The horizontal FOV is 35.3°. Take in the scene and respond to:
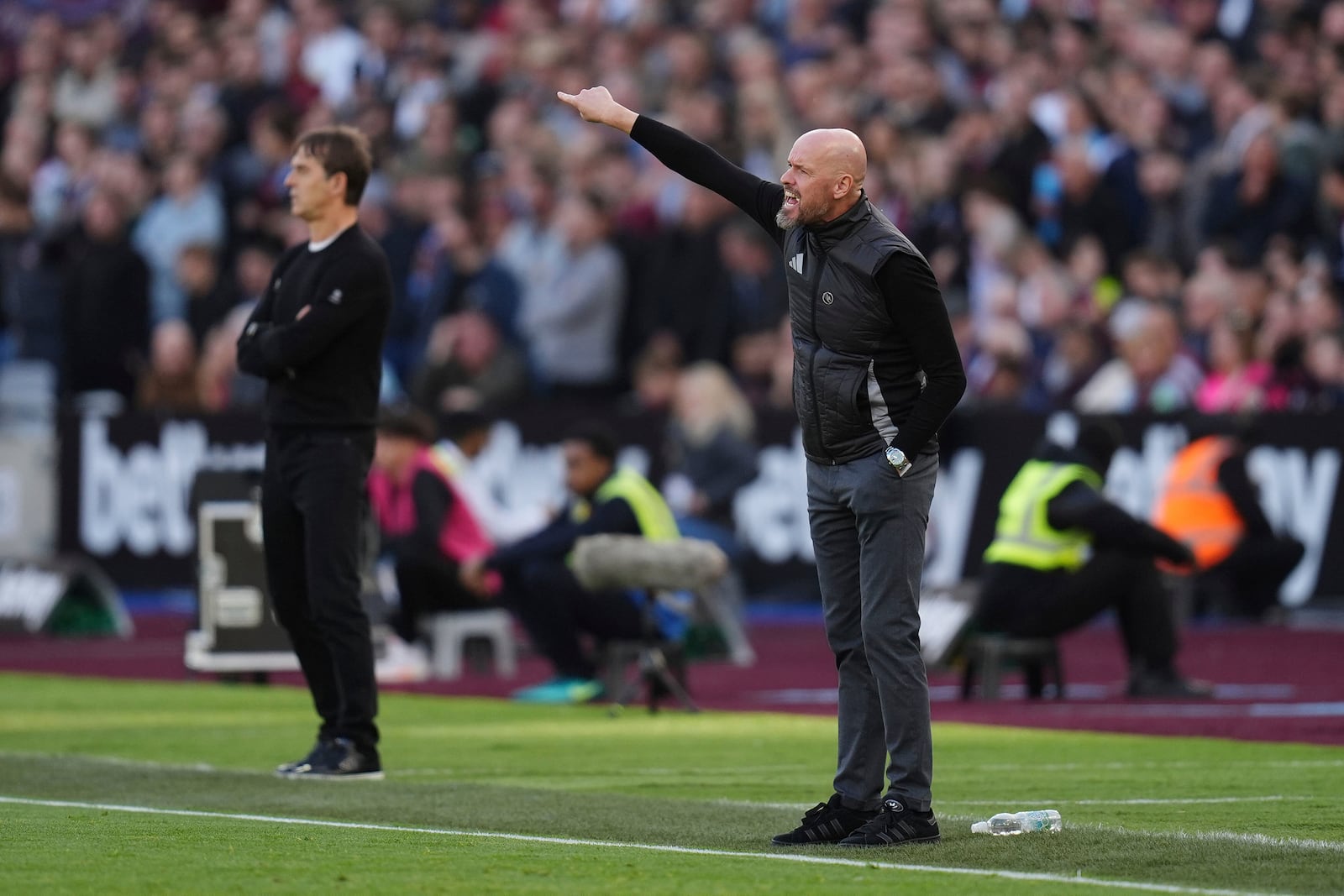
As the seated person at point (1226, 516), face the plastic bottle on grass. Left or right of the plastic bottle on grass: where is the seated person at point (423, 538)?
right

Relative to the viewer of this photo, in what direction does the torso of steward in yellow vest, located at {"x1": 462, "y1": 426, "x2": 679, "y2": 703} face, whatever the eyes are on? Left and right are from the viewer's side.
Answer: facing to the left of the viewer

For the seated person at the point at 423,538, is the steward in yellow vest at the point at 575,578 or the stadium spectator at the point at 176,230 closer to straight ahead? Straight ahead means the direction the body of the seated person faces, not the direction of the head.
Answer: the steward in yellow vest

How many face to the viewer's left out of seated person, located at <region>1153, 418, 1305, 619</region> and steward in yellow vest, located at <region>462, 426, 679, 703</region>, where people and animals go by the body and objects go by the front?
1

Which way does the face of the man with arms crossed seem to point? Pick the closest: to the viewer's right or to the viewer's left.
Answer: to the viewer's left

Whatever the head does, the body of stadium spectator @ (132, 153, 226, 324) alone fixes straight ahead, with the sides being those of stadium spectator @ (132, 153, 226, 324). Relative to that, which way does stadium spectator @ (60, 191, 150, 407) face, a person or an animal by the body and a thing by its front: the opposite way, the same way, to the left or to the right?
the same way

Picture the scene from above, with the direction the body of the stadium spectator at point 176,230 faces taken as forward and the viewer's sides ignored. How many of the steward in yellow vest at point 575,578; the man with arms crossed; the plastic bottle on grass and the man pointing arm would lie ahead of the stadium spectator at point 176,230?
4

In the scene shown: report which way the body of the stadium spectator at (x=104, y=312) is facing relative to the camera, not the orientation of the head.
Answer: toward the camera

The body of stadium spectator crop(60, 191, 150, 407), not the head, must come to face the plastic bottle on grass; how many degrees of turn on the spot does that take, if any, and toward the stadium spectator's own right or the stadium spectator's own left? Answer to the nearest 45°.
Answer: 0° — they already face it

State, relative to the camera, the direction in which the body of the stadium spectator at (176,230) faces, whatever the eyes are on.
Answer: toward the camera

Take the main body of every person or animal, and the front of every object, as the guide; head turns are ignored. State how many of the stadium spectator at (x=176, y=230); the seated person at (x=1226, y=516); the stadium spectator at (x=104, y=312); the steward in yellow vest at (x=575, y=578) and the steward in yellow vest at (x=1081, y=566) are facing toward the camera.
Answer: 2

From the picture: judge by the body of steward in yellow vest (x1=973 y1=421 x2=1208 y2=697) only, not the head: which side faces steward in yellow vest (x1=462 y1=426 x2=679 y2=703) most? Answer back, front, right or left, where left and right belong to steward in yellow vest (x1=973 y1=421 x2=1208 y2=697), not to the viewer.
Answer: back

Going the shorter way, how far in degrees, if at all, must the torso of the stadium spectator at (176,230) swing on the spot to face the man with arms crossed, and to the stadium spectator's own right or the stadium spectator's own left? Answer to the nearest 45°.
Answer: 0° — they already face them

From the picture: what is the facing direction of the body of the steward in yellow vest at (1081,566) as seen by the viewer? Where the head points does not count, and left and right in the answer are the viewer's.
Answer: facing to the right of the viewer
